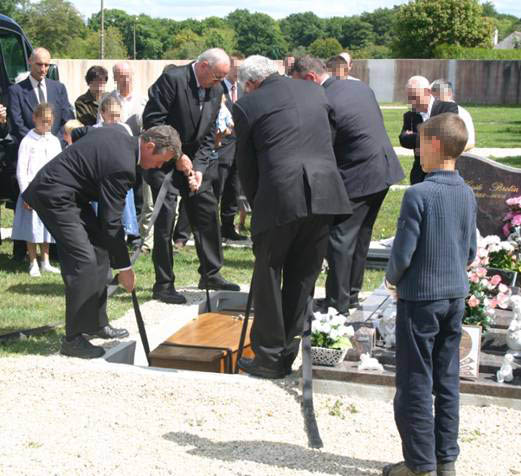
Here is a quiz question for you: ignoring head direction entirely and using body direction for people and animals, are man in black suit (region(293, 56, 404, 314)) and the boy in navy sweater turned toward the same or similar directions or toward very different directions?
same or similar directions

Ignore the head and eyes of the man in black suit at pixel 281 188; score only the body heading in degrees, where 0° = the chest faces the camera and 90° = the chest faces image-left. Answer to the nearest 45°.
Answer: approximately 135°

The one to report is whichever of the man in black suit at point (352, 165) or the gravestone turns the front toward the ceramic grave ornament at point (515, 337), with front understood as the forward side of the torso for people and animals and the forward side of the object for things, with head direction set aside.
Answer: the gravestone

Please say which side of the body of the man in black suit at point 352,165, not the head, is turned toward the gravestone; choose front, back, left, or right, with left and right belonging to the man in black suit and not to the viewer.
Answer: right

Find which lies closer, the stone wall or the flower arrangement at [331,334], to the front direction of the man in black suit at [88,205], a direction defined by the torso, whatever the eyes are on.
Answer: the flower arrangement

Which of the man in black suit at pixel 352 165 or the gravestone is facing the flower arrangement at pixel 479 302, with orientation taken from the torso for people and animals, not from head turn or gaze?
the gravestone

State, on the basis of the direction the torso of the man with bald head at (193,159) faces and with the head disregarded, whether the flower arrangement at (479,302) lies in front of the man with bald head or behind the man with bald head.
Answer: in front

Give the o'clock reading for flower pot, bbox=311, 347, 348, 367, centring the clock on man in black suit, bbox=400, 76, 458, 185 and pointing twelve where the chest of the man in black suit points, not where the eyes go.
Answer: The flower pot is roughly at 11 o'clock from the man in black suit.

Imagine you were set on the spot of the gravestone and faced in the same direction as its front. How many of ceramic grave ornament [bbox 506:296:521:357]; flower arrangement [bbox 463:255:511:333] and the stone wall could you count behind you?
1

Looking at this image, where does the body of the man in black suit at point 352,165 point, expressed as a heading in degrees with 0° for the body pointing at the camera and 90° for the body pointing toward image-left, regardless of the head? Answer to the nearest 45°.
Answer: approximately 135°

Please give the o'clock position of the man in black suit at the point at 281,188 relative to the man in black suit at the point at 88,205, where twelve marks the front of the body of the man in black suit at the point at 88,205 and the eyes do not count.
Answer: the man in black suit at the point at 281,188 is roughly at 1 o'clock from the man in black suit at the point at 88,205.

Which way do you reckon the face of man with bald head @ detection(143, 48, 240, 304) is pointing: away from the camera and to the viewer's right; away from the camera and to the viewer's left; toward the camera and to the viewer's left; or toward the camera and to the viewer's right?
toward the camera and to the viewer's right

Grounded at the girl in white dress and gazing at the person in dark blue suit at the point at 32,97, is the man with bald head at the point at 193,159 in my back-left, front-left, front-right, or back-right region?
back-right

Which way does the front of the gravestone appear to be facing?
toward the camera

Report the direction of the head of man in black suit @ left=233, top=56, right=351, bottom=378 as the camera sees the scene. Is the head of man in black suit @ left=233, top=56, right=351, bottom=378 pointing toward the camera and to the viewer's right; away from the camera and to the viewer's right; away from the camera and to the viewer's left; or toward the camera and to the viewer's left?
away from the camera and to the viewer's left

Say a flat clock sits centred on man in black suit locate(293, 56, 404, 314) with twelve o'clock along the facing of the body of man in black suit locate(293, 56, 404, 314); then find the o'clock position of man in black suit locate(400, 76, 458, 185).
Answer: man in black suit locate(400, 76, 458, 185) is roughly at 2 o'clock from man in black suit locate(293, 56, 404, 314).

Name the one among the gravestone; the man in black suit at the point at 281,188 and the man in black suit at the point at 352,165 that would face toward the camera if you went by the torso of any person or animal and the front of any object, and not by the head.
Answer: the gravestone
